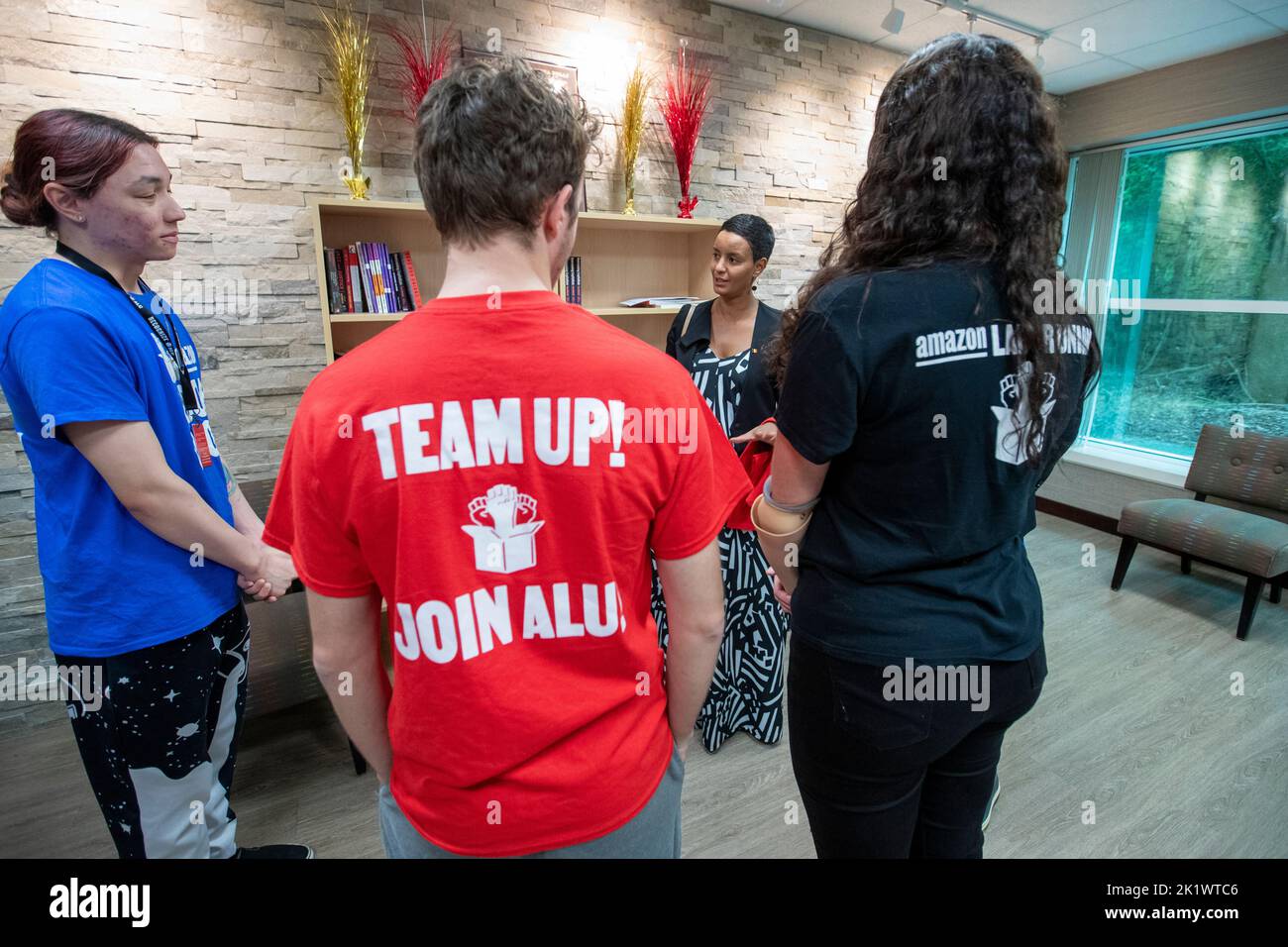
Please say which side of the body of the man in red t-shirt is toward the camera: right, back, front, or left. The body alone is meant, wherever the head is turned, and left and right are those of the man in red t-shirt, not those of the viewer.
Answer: back

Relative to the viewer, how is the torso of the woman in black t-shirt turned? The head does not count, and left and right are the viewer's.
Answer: facing away from the viewer and to the left of the viewer

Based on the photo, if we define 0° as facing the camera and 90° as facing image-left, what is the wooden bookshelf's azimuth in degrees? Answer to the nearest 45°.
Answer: approximately 0°

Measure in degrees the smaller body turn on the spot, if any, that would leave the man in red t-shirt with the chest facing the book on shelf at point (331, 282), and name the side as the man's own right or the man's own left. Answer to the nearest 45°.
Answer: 0° — they already face it

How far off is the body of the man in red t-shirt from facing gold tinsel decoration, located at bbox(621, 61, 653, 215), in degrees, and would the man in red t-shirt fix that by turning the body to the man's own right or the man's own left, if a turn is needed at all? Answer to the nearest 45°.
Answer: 0° — they already face it

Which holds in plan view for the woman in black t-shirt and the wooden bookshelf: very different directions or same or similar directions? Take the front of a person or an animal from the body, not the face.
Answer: very different directions

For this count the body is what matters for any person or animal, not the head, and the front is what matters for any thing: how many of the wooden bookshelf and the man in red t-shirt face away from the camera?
1

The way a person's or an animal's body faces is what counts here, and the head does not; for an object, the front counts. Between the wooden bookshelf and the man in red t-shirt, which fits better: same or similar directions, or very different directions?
very different directions

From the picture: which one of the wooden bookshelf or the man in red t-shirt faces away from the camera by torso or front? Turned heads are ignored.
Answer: the man in red t-shirt

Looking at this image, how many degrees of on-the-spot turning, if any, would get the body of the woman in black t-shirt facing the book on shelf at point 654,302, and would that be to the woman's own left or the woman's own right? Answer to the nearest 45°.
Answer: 0° — they already face it

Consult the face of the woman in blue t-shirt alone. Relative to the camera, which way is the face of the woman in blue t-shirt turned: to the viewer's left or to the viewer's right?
to the viewer's right
